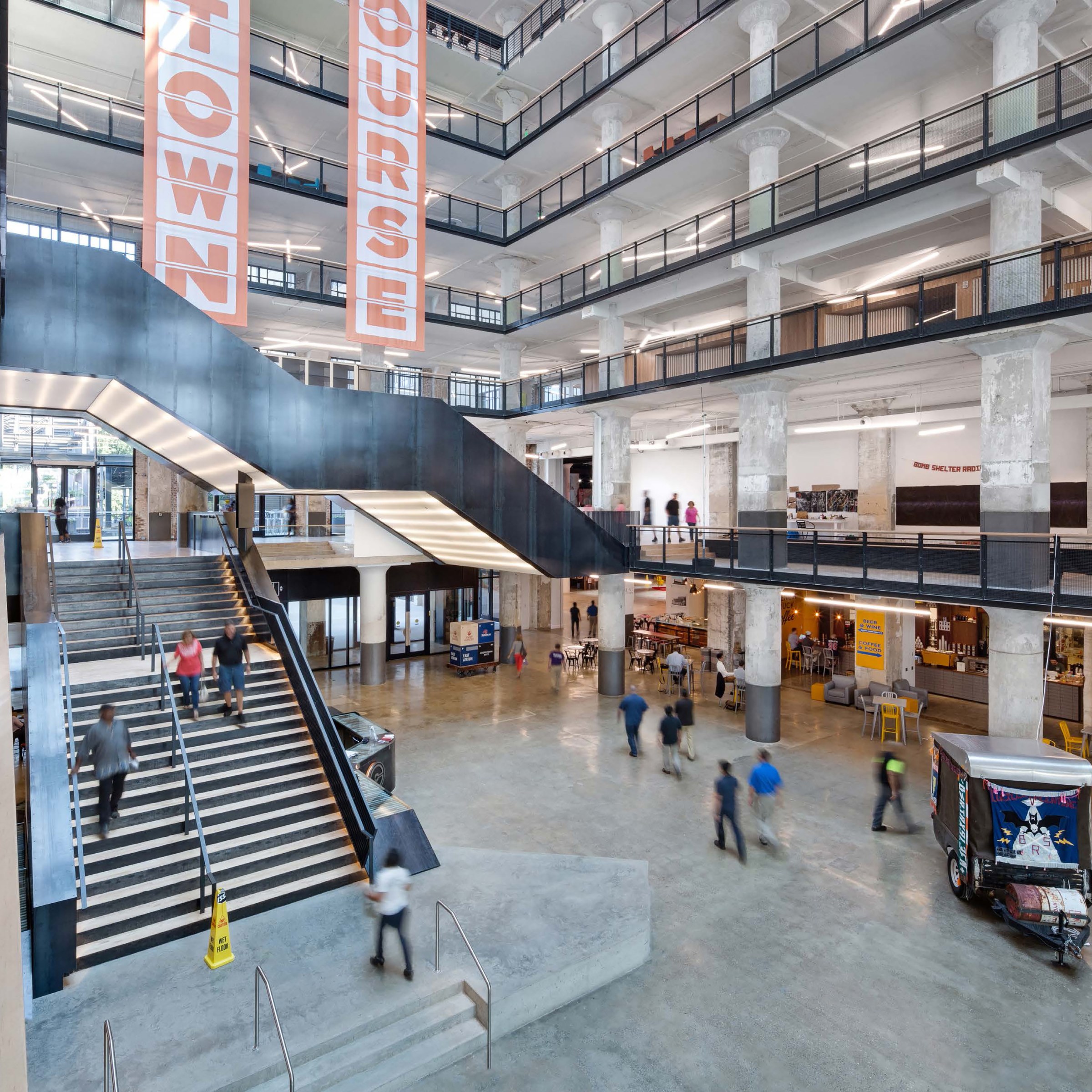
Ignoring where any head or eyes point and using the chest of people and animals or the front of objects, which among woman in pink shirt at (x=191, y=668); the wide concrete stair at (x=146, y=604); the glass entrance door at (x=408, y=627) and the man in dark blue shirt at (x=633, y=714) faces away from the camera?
the man in dark blue shirt

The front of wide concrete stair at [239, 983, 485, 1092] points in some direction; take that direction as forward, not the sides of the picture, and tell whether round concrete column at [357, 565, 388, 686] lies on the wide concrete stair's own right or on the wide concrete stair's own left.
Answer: on the wide concrete stair's own left

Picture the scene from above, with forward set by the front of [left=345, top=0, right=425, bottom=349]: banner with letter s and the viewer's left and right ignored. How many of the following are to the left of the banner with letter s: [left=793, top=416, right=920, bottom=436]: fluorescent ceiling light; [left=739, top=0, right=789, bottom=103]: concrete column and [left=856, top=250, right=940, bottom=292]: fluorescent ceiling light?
3

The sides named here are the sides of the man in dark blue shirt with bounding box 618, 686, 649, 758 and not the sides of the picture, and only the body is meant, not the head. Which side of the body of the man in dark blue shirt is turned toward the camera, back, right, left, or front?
back

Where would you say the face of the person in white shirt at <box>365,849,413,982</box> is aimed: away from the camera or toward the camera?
away from the camera

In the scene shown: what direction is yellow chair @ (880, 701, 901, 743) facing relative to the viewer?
away from the camera

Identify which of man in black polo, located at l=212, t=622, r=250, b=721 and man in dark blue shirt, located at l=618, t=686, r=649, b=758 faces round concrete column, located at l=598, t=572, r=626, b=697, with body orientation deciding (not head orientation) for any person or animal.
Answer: the man in dark blue shirt

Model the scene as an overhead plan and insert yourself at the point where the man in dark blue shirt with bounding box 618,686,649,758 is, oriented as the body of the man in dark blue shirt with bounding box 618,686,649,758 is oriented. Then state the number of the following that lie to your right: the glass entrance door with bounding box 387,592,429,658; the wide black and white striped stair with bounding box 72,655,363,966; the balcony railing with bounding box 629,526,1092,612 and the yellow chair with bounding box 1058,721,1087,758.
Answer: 2
